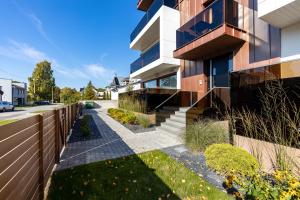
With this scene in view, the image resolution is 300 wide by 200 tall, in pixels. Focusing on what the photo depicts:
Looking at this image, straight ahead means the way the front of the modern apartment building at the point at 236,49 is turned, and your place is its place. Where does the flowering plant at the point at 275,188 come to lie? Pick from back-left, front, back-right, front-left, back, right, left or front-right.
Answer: front-left

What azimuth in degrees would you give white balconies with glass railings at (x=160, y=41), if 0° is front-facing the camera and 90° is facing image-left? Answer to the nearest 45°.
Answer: approximately 45°

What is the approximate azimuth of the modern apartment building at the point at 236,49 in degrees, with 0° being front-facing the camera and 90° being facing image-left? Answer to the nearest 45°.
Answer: approximately 45°

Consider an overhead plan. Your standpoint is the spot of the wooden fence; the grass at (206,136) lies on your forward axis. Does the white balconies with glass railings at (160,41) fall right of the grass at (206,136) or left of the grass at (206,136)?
left
